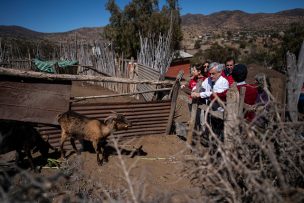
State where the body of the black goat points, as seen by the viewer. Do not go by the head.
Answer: to the viewer's right

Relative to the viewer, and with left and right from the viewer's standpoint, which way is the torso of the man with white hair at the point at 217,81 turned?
facing the viewer and to the left of the viewer

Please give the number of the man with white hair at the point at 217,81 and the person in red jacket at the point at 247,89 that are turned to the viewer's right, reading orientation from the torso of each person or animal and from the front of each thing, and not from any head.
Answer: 0

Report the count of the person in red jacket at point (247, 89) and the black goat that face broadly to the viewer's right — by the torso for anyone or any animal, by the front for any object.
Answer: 1

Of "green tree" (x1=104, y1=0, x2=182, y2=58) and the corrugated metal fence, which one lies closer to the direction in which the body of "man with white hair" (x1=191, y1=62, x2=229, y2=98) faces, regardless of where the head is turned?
the corrugated metal fence

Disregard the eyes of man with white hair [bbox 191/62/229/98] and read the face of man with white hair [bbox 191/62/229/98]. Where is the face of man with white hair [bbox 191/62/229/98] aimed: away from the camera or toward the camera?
toward the camera

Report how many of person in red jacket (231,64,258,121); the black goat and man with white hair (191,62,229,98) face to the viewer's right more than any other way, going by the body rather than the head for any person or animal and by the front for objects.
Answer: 1

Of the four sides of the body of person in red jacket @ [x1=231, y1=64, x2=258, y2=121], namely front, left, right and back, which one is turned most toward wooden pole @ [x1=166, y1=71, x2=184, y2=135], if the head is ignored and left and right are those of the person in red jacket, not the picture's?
front

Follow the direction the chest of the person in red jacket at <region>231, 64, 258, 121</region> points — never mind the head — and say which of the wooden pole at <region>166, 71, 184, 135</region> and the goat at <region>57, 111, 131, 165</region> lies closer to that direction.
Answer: the wooden pole
